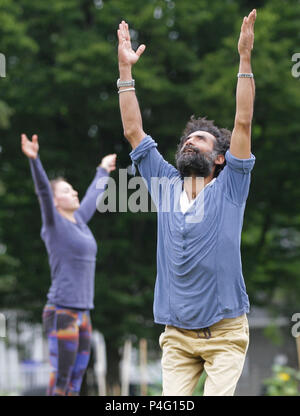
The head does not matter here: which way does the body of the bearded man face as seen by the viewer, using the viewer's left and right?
facing the viewer and to the left of the viewer
